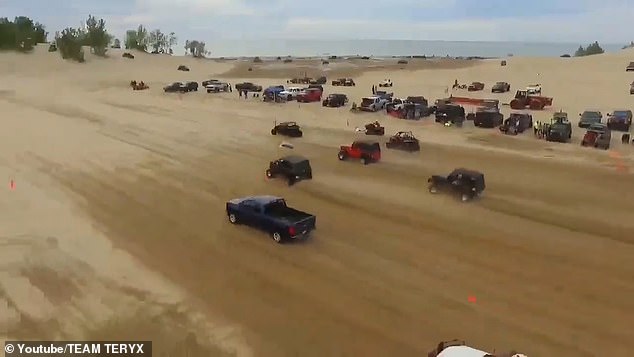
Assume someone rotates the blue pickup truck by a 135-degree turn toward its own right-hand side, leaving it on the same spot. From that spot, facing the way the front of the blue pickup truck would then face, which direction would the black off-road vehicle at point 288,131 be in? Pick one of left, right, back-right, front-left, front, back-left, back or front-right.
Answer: left

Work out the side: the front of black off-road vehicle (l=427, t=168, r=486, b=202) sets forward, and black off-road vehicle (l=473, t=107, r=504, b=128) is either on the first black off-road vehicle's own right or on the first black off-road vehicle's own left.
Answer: on the first black off-road vehicle's own right

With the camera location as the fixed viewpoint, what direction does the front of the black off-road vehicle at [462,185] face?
facing away from the viewer and to the left of the viewer

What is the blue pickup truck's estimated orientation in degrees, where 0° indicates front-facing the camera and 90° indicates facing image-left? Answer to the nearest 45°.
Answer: approximately 135°

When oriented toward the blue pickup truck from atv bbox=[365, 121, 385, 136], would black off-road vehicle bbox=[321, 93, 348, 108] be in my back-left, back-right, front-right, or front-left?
back-right

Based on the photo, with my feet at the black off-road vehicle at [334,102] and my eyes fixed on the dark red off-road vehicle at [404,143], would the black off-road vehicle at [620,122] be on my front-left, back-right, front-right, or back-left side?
front-left

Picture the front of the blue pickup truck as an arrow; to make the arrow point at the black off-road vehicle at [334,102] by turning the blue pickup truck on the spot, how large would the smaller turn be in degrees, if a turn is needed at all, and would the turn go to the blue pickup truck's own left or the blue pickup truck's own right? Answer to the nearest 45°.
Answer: approximately 45° to the blue pickup truck's own right

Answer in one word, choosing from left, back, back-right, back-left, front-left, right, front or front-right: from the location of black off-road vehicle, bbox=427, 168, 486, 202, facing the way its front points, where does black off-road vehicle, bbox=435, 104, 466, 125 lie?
front-right
